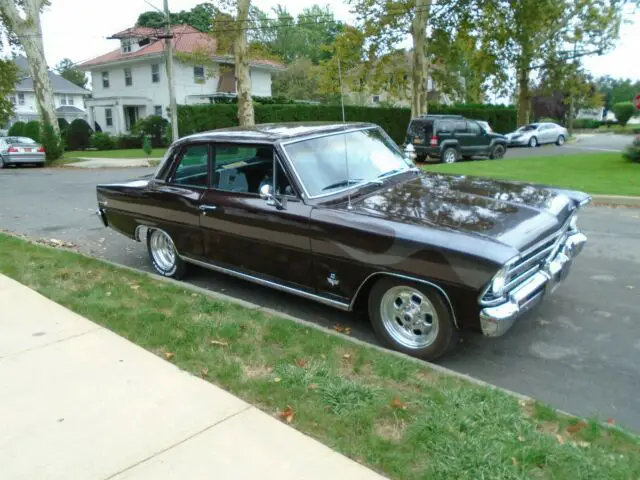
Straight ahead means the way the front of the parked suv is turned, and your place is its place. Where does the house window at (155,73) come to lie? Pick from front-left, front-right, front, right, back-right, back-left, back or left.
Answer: left

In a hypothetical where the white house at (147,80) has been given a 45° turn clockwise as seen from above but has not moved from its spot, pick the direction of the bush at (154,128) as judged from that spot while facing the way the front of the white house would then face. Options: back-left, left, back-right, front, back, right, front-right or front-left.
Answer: left

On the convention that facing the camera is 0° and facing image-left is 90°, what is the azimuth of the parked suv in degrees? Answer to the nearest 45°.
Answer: approximately 225°

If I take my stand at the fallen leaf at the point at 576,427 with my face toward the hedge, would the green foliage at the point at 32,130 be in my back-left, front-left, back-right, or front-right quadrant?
front-left

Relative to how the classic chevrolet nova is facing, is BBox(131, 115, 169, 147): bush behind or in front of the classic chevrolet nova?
behind

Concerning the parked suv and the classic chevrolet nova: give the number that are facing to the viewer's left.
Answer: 0

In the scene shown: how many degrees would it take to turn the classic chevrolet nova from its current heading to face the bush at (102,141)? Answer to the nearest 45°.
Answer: approximately 180°

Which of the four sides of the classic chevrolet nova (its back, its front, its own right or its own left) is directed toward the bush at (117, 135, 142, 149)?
back

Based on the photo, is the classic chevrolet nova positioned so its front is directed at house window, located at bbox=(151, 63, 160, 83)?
no

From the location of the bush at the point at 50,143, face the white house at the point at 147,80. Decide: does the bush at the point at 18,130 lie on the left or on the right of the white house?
left

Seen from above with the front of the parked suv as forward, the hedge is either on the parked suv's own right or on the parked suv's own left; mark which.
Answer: on the parked suv's own left

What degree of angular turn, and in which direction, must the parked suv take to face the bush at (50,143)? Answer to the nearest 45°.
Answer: approximately 135° to its left

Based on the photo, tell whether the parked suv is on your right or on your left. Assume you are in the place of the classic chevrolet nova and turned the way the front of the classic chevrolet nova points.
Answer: on your left

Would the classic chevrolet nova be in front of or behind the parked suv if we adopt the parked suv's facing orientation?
behind

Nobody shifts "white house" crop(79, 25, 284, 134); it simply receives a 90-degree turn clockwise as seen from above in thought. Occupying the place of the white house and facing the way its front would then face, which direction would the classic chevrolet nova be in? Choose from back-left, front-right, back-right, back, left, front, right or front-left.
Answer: back-left

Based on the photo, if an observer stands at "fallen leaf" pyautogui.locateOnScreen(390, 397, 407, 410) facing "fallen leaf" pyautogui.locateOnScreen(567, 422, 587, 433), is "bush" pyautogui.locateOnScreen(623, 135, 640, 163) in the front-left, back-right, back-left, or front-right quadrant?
front-left

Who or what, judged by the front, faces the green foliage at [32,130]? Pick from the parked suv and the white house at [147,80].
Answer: the white house

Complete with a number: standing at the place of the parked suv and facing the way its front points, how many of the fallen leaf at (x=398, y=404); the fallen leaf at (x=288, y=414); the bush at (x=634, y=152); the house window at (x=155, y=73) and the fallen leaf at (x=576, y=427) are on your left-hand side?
1

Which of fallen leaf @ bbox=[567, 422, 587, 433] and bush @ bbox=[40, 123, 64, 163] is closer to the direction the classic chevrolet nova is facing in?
the fallen leaf

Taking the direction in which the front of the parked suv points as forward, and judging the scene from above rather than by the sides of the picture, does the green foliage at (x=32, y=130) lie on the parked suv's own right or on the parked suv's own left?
on the parked suv's own left

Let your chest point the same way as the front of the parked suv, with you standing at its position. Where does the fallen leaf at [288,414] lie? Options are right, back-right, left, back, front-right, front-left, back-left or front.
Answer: back-right

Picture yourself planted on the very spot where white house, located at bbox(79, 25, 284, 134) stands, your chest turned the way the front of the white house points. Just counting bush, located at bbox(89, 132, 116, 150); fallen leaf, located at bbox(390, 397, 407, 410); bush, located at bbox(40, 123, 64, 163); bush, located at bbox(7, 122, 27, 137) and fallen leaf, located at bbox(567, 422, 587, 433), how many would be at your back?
0

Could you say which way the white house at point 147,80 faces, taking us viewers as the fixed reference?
facing the viewer and to the left of the viewer
